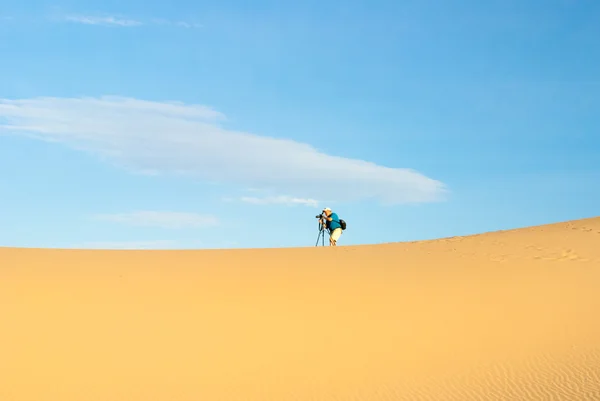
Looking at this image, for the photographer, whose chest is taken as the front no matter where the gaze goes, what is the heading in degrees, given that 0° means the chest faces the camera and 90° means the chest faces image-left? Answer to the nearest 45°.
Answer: approximately 90°
